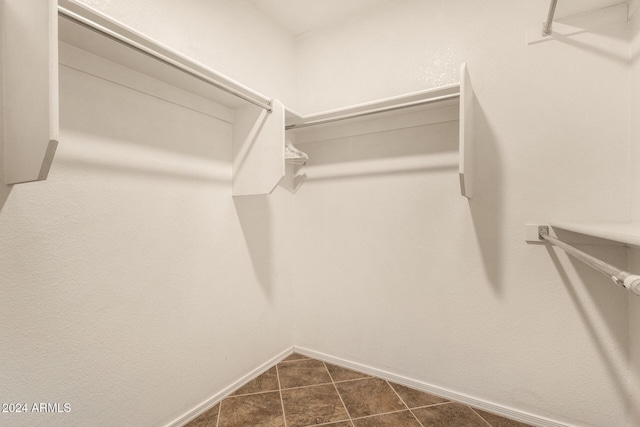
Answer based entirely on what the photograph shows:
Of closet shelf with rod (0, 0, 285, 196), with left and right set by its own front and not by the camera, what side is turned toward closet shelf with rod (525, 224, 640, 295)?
front

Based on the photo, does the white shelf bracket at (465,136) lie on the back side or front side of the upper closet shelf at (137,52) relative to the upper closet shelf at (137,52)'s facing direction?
on the front side

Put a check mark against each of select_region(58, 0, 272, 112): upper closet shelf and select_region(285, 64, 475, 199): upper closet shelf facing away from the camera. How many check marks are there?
0

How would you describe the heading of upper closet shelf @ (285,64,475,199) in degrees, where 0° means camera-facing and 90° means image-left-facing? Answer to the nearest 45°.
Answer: approximately 45°

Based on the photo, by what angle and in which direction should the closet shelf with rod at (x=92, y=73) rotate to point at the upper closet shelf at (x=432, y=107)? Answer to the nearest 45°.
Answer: approximately 45° to its left

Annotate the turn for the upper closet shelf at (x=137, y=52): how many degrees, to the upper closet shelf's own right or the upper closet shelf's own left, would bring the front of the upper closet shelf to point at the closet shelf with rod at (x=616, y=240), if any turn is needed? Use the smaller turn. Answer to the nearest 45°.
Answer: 0° — it already faces it

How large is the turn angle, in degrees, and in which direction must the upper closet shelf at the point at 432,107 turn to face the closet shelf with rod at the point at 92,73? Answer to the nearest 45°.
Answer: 0° — it already faces it

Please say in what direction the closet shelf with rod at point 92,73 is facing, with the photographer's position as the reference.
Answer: facing the viewer and to the right of the viewer

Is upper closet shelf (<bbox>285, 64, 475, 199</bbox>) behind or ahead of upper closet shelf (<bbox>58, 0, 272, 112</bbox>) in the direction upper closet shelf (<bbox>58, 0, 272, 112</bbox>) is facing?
ahead

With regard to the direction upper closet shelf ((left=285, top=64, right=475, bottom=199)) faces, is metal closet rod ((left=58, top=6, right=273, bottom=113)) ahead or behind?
ahead

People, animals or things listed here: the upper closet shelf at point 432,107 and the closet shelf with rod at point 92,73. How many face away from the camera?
0
